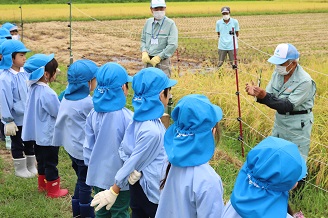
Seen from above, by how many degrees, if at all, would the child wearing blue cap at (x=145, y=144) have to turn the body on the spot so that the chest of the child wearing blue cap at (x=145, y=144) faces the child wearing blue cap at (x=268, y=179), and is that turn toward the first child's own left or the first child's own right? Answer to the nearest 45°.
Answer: approximately 90° to the first child's own right

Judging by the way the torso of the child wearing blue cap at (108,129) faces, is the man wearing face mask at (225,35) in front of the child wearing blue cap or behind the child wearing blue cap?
in front

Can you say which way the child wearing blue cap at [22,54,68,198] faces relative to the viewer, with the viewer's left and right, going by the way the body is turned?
facing to the right of the viewer

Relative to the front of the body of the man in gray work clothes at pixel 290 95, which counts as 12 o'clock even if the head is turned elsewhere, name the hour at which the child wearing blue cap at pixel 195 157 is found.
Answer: The child wearing blue cap is roughly at 11 o'clock from the man in gray work clothes.

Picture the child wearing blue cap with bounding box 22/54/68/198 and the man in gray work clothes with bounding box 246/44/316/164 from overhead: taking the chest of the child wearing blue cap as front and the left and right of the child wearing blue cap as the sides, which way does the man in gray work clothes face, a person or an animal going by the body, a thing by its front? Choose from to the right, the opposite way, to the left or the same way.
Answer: the opposite way

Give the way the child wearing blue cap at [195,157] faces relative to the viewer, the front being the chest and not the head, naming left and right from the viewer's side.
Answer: facing away from the viewer and to the right of the viewer

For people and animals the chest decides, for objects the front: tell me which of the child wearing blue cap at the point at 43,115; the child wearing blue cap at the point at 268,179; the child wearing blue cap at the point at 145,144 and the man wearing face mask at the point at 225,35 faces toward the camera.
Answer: the man wearing face mask

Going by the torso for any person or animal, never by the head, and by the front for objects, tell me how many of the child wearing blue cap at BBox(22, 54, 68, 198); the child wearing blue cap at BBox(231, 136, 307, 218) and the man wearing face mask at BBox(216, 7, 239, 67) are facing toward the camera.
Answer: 1

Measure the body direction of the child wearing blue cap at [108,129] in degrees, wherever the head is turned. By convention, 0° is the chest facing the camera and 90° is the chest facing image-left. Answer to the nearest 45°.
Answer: approximately 225°

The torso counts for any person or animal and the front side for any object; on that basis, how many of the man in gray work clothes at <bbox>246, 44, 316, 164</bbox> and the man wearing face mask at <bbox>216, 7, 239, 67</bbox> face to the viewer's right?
0

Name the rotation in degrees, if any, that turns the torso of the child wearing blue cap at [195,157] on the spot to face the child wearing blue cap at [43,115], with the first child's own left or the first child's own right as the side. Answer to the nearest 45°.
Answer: approximately 90° to the first child's own left

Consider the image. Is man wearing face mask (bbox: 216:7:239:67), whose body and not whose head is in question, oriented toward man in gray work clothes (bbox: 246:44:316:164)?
yes

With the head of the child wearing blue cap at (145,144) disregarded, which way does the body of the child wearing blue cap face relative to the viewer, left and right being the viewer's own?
facing away from the viewer and to the right of the viewer

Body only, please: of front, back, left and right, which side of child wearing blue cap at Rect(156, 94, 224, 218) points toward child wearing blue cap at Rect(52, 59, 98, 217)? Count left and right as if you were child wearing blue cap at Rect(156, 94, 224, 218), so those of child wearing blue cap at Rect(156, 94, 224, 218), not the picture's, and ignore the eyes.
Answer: left

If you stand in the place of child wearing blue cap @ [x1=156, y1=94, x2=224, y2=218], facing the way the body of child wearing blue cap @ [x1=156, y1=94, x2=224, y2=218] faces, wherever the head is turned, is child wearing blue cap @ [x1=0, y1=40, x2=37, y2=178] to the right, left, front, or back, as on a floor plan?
left

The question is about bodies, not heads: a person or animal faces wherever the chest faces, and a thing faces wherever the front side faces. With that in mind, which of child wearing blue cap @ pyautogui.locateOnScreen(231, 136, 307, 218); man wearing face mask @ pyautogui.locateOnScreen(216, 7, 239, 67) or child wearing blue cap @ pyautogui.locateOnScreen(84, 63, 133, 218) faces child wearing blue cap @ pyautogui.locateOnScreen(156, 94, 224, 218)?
the man wearing face mask

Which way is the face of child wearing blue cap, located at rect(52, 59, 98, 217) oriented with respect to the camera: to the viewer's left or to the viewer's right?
to the viewer's right

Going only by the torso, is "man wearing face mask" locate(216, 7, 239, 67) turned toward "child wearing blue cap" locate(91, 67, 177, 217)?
yes
